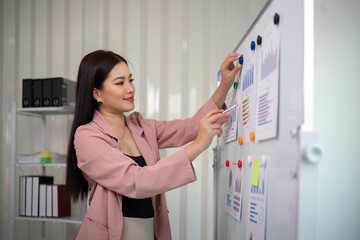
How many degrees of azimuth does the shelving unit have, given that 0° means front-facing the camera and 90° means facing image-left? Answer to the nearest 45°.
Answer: approximately 0°

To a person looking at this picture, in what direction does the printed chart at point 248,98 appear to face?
facing to the left of the viewer

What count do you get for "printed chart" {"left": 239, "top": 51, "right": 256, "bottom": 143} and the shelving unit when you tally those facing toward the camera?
1

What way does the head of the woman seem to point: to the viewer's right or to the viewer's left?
to the viewer's right
